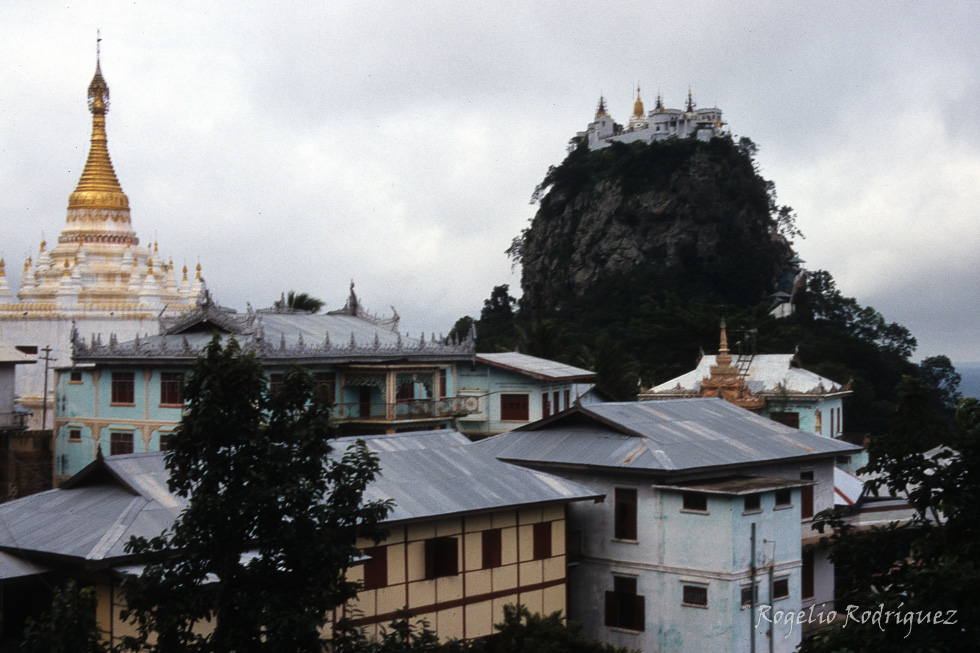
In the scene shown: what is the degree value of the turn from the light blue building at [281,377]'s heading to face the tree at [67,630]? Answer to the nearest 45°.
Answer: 0° — it already faces it

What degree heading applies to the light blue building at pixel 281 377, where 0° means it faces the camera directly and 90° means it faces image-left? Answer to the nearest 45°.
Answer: approximately 0°

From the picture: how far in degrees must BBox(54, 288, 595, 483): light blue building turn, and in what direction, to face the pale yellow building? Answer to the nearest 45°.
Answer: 0° — it already faces it

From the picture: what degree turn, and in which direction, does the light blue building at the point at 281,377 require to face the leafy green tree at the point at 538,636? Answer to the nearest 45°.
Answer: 0° — it already faces it

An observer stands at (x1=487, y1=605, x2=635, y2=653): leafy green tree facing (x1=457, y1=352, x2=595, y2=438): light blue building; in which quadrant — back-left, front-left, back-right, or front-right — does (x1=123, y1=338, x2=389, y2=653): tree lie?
back-left

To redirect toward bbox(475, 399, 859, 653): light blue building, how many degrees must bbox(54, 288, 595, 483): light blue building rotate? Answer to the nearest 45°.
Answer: approximately 45° to its left
